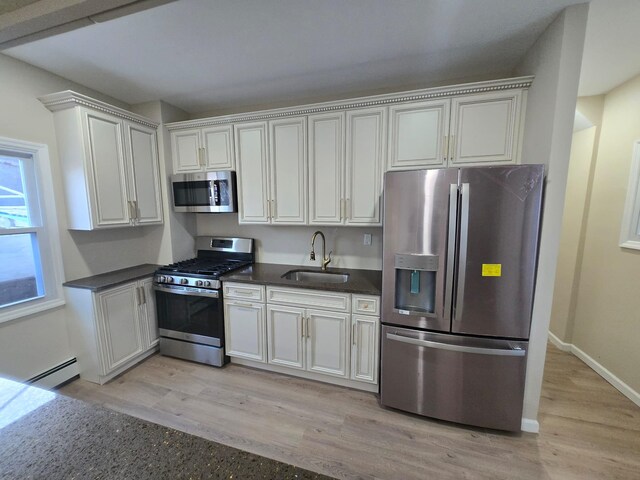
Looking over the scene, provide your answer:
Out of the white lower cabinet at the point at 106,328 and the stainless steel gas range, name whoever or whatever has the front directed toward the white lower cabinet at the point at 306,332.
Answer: the white lower cabinet at the point at 106,328

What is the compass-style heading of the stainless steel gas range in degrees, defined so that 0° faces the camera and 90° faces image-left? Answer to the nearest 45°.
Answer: approximately 45°

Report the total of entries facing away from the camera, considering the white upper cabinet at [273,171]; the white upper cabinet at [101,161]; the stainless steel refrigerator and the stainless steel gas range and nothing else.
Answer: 0

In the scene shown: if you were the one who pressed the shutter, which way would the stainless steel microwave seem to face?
facing the viewer and to the left of the viewer

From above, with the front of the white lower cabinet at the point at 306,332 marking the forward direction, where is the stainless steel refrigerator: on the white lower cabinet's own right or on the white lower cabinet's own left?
on the white lower cabinet's own left

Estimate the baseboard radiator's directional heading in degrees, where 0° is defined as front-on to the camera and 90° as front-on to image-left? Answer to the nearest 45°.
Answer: approximately 315°

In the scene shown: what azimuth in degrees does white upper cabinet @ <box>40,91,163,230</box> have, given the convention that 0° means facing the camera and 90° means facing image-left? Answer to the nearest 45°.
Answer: approximately 315°

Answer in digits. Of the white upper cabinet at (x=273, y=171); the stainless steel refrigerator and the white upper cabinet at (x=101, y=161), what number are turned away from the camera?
0

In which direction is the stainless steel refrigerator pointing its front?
toward the camera

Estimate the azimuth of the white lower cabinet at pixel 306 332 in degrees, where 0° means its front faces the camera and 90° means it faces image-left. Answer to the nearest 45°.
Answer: approximately 45°

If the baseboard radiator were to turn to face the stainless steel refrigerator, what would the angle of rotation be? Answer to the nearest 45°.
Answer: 0° — it already faces it

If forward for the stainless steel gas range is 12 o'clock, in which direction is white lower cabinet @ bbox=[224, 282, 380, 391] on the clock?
The white lower cabinet is roughly at 9 o'clock from the stainless steel gas range.

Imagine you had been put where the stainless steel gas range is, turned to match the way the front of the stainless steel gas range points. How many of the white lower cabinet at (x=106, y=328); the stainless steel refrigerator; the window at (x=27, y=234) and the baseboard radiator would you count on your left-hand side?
1

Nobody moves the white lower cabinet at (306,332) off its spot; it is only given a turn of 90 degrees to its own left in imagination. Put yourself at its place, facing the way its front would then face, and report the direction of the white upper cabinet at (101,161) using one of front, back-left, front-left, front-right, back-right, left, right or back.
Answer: back-right
